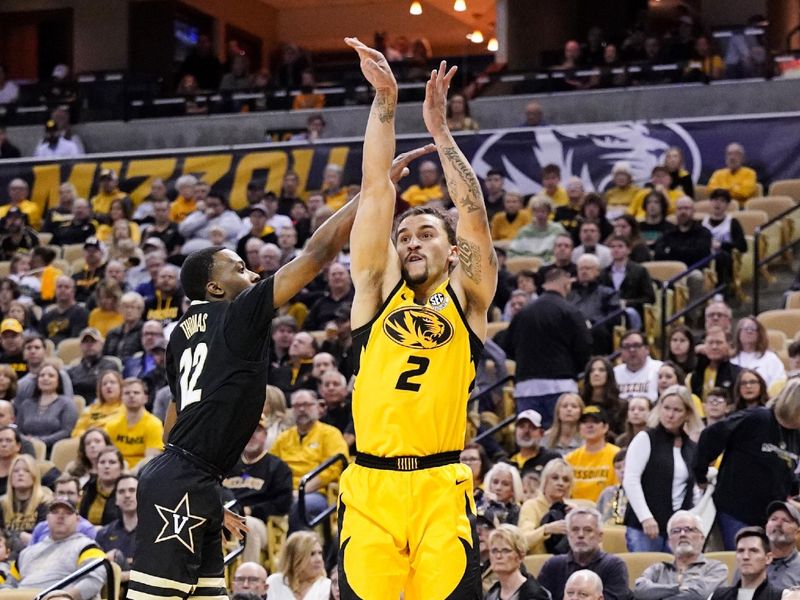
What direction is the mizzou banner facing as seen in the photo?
toward the camera

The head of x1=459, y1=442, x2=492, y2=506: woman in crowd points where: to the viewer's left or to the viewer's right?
to the viewer's left

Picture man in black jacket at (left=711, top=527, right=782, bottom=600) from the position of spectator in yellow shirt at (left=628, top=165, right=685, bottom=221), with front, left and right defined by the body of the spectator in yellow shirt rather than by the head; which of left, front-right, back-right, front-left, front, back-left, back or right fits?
front

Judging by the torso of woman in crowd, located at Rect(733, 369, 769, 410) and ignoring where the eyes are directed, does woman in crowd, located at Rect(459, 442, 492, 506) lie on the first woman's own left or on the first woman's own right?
on the first woman's own right

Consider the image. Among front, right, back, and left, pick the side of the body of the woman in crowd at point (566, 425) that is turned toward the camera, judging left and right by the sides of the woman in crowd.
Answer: front

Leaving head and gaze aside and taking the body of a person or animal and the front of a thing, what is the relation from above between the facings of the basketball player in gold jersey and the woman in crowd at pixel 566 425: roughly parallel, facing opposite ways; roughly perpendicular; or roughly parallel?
roughly parallel

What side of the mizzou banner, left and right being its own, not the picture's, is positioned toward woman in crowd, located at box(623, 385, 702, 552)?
front

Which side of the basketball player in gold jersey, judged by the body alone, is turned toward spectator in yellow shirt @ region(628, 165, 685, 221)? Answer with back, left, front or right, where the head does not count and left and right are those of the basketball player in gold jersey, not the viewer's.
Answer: back

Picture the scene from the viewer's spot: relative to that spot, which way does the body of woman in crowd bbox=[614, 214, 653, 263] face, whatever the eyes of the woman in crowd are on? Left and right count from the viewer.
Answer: facing the viewer and to the left of the viewer

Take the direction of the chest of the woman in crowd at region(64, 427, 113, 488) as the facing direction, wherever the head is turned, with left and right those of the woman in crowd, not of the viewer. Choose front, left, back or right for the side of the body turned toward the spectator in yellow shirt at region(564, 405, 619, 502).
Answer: left

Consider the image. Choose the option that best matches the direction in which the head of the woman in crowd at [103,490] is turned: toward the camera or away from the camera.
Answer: toward the camera

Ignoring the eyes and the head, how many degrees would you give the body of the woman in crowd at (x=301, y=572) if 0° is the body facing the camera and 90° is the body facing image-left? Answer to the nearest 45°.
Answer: approximately 315°

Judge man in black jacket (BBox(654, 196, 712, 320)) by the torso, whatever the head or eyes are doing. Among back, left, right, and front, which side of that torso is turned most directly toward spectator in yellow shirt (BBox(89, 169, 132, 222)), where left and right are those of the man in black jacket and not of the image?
right

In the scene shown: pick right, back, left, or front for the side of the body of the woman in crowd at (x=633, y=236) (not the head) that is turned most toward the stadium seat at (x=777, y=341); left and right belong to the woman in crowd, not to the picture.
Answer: left

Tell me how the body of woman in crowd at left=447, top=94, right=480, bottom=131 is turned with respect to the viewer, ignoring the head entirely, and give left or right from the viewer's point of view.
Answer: facing the viewer

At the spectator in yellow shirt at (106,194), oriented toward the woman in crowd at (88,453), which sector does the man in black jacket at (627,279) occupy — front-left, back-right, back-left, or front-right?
front-left

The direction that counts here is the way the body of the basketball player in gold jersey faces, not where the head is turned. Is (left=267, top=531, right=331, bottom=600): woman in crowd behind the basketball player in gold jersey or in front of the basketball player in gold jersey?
behind
